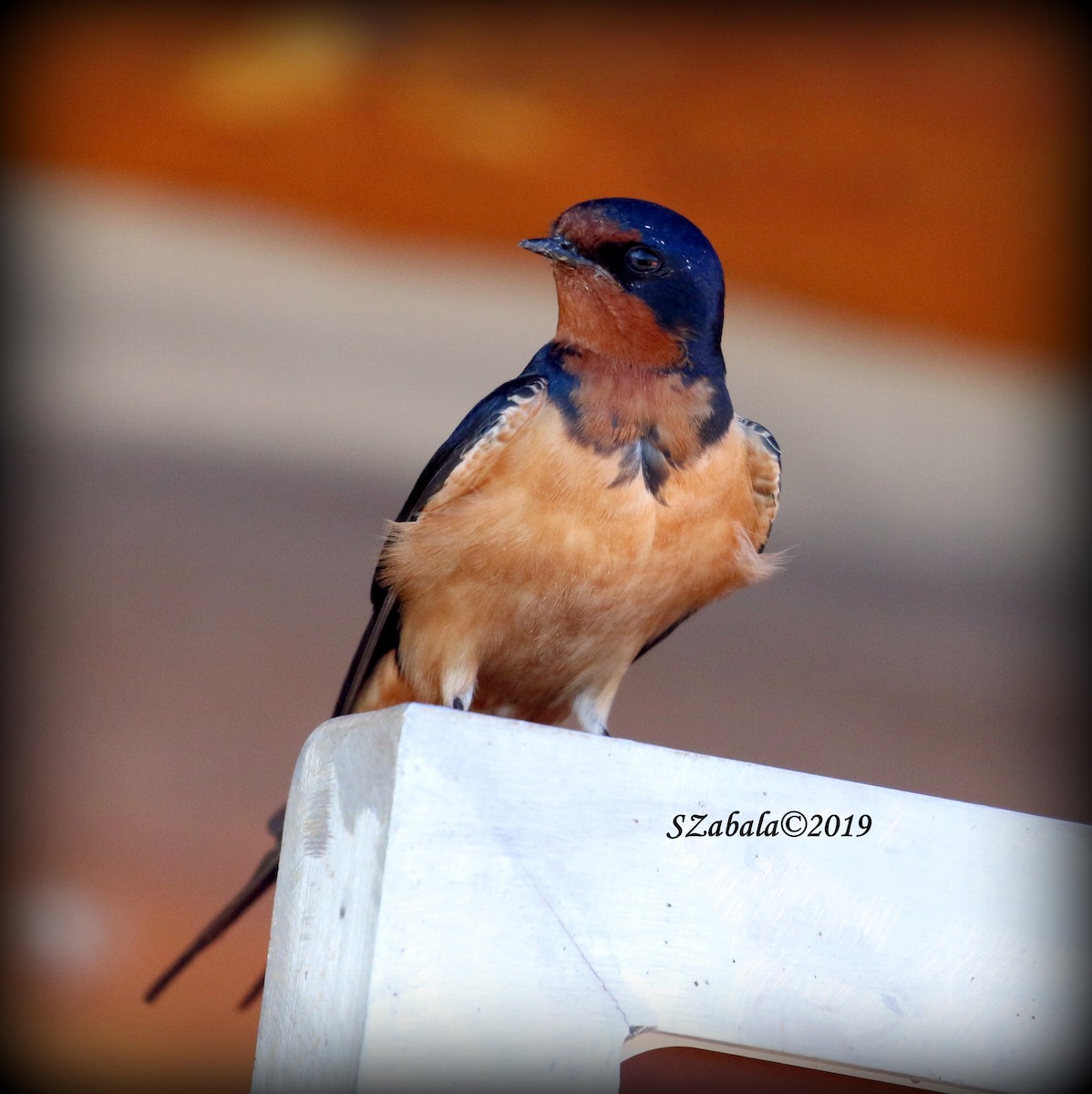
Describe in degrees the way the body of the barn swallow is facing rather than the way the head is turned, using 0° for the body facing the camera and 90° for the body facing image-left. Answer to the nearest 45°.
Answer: approximately 315°
